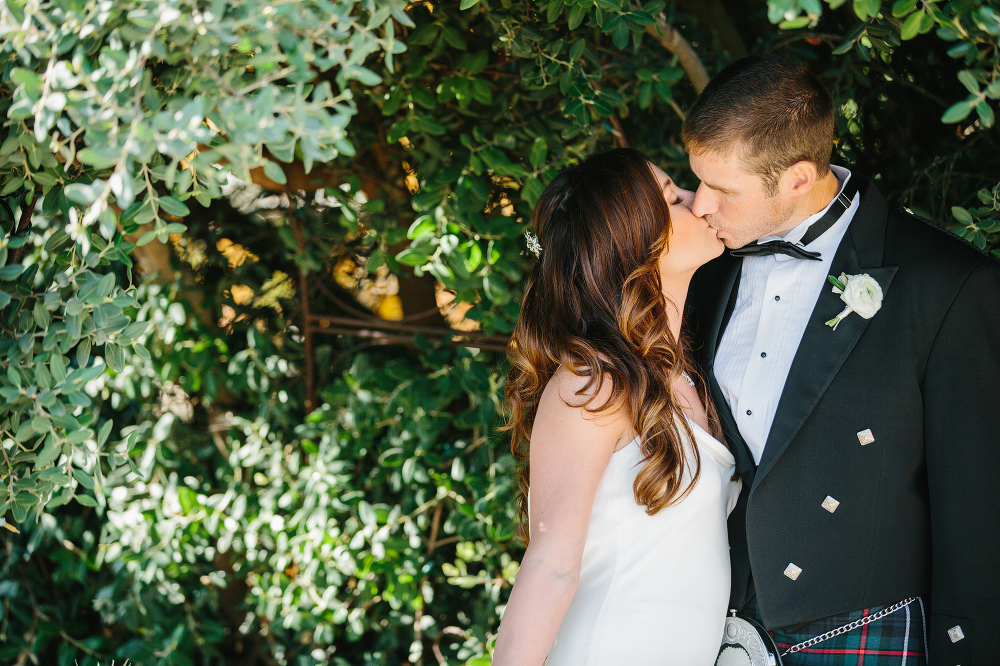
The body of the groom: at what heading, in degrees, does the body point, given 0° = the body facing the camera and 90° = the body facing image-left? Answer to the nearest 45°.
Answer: approximately 45°

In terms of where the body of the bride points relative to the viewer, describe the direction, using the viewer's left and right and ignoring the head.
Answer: facing to the right of the viewer

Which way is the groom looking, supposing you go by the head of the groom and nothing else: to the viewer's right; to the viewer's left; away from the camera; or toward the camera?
to the viewer's left

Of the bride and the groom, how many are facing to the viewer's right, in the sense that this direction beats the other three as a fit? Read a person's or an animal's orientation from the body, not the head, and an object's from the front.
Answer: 1
